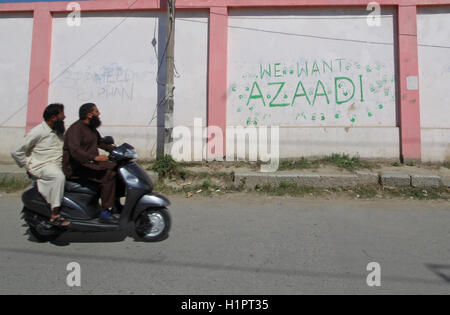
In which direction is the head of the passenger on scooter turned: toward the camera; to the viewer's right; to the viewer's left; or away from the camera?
to the viewer's right

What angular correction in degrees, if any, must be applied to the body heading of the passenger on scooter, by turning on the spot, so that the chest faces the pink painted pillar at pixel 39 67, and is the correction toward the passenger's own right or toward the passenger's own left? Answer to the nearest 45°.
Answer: approximately 90° to the passenger's own left

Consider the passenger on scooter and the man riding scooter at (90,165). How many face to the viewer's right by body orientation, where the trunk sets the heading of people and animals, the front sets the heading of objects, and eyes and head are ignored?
2

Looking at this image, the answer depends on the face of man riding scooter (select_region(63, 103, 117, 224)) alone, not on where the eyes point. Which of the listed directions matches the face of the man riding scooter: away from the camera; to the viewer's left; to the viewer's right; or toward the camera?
to the viewer's right

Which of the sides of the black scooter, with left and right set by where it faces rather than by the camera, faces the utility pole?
left

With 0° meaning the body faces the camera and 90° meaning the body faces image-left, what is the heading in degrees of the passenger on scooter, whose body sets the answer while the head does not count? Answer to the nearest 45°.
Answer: approximately 270°

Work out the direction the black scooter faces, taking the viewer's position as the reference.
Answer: facing to the right of the viewer

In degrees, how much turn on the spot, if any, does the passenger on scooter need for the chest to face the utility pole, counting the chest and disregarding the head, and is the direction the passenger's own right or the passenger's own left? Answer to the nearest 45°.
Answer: approximately 45° to the passenger's own left

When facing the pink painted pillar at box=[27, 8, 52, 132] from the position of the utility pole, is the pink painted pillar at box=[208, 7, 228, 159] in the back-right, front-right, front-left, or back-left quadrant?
back-right

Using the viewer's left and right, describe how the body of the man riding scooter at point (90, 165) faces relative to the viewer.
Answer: facing to the right of the viewer
